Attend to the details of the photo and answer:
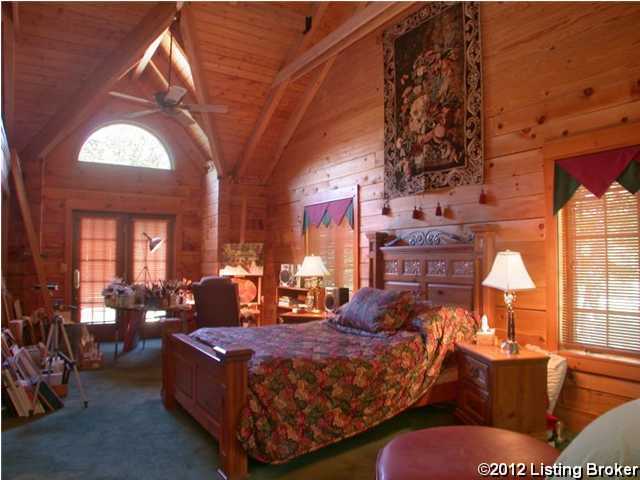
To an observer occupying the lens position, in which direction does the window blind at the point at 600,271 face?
facing the viewer and to the left of the viewer

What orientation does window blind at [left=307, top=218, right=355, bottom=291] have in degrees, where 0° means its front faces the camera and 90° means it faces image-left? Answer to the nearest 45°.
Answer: approximately 45°

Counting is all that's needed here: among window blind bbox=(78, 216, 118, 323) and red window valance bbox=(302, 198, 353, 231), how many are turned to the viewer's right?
0

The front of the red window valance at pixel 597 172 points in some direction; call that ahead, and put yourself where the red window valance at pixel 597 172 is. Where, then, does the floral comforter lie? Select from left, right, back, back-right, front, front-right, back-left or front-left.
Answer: front

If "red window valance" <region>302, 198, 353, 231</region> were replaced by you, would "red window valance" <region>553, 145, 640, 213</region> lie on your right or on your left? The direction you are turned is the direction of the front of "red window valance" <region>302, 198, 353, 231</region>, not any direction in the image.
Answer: on your left

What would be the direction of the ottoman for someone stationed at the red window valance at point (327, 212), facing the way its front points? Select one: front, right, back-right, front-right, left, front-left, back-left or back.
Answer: front-left

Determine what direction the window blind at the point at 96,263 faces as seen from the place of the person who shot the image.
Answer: facing the viewer

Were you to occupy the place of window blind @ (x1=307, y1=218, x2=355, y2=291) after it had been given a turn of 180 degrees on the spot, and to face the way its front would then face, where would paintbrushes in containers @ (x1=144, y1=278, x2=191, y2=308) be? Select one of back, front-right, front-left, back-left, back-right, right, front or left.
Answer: back-left

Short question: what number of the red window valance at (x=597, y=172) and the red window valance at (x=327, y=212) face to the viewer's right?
0

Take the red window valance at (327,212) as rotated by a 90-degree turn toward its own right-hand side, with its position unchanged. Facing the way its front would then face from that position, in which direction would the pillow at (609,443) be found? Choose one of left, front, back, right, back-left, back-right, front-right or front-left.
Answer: back-left

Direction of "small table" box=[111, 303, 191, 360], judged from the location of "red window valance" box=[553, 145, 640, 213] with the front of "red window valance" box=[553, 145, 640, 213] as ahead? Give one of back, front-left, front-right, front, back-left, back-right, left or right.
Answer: front-right

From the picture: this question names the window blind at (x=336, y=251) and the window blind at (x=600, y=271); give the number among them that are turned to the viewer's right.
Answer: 0

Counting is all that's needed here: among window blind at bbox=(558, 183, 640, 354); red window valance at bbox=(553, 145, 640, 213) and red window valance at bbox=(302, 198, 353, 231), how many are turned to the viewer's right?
0

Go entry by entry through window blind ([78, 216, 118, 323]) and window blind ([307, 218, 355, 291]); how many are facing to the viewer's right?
0

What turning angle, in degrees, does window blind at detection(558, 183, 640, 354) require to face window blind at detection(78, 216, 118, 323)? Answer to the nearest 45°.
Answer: approximately 45° to its right
